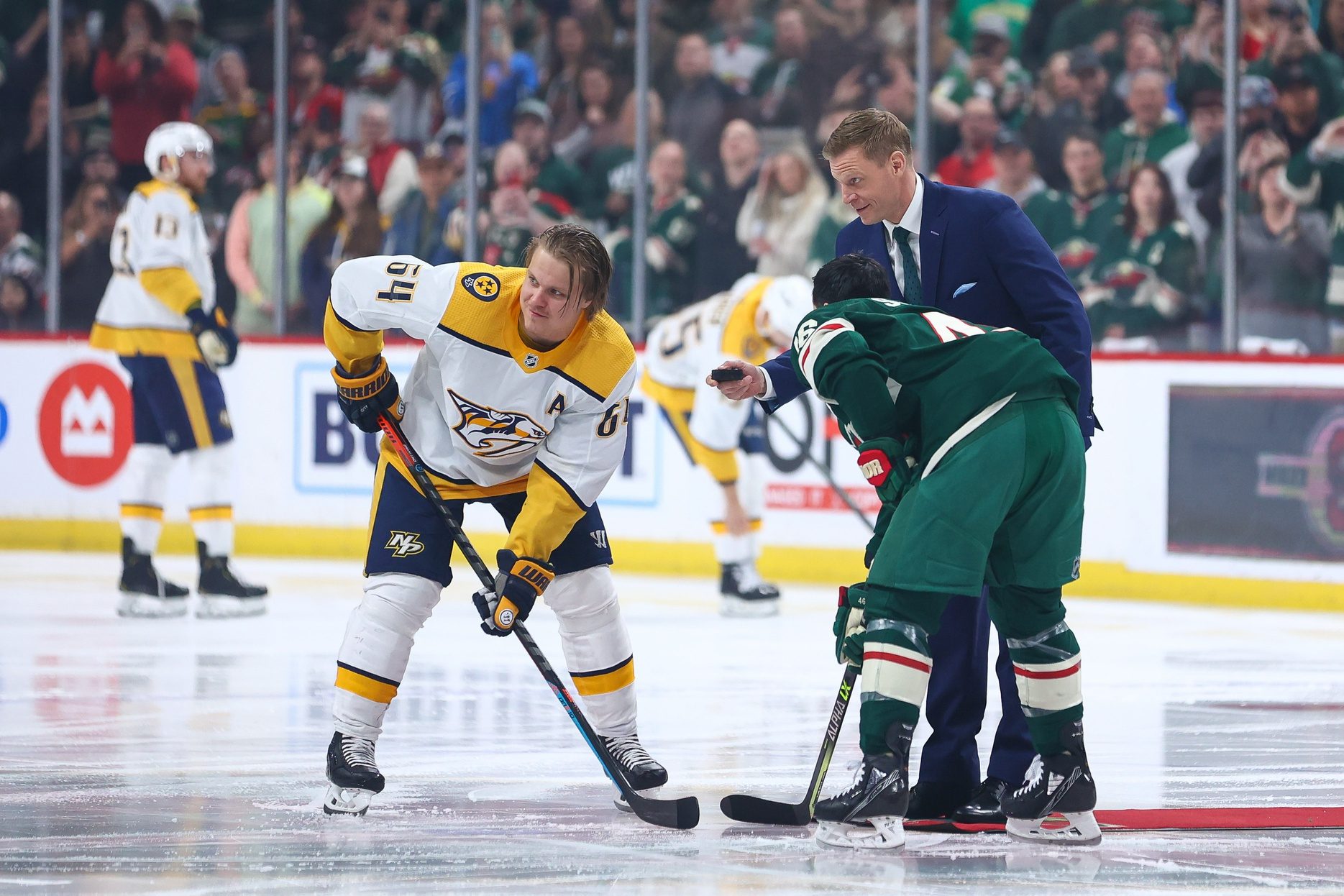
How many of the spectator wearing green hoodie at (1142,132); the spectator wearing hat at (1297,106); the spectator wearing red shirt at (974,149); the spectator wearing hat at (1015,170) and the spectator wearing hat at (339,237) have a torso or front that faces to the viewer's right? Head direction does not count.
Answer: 0

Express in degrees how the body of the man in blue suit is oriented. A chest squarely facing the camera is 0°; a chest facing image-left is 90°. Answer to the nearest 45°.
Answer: approximately 45°

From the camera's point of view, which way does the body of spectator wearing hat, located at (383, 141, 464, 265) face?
toward the camera

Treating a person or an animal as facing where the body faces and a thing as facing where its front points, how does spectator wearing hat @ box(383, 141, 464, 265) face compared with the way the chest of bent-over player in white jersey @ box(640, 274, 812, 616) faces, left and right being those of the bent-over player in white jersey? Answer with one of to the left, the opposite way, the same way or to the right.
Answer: to the right

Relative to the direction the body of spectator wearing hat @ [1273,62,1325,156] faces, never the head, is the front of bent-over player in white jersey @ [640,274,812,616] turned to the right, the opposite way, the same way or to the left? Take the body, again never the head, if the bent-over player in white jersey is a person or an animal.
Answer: to the left

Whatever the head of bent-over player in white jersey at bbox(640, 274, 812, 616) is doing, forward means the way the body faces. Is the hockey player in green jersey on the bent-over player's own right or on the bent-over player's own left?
on the bent-over player's own right

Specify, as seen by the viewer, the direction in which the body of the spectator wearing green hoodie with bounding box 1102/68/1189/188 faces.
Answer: toward the camera

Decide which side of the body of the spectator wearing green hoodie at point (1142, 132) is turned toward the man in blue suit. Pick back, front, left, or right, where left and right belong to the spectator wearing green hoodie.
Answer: front

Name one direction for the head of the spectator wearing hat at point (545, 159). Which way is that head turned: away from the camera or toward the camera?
toward the camera

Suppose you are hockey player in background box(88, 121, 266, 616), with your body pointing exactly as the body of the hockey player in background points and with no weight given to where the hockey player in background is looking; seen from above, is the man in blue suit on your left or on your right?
on your right

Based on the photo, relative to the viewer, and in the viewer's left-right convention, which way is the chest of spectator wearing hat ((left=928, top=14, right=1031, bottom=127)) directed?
facing the viewer

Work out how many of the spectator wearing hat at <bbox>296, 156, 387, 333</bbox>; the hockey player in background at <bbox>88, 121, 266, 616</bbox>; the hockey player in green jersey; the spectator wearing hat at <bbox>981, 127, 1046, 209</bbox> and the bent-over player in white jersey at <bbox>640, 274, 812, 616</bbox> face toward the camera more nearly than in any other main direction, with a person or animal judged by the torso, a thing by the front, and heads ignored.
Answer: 2

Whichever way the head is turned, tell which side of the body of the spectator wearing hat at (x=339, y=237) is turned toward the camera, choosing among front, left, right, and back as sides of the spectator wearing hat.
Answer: front

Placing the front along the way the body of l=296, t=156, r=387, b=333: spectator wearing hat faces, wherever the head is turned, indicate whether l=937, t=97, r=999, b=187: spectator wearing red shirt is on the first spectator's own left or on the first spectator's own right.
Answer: on the first spectator's own left
